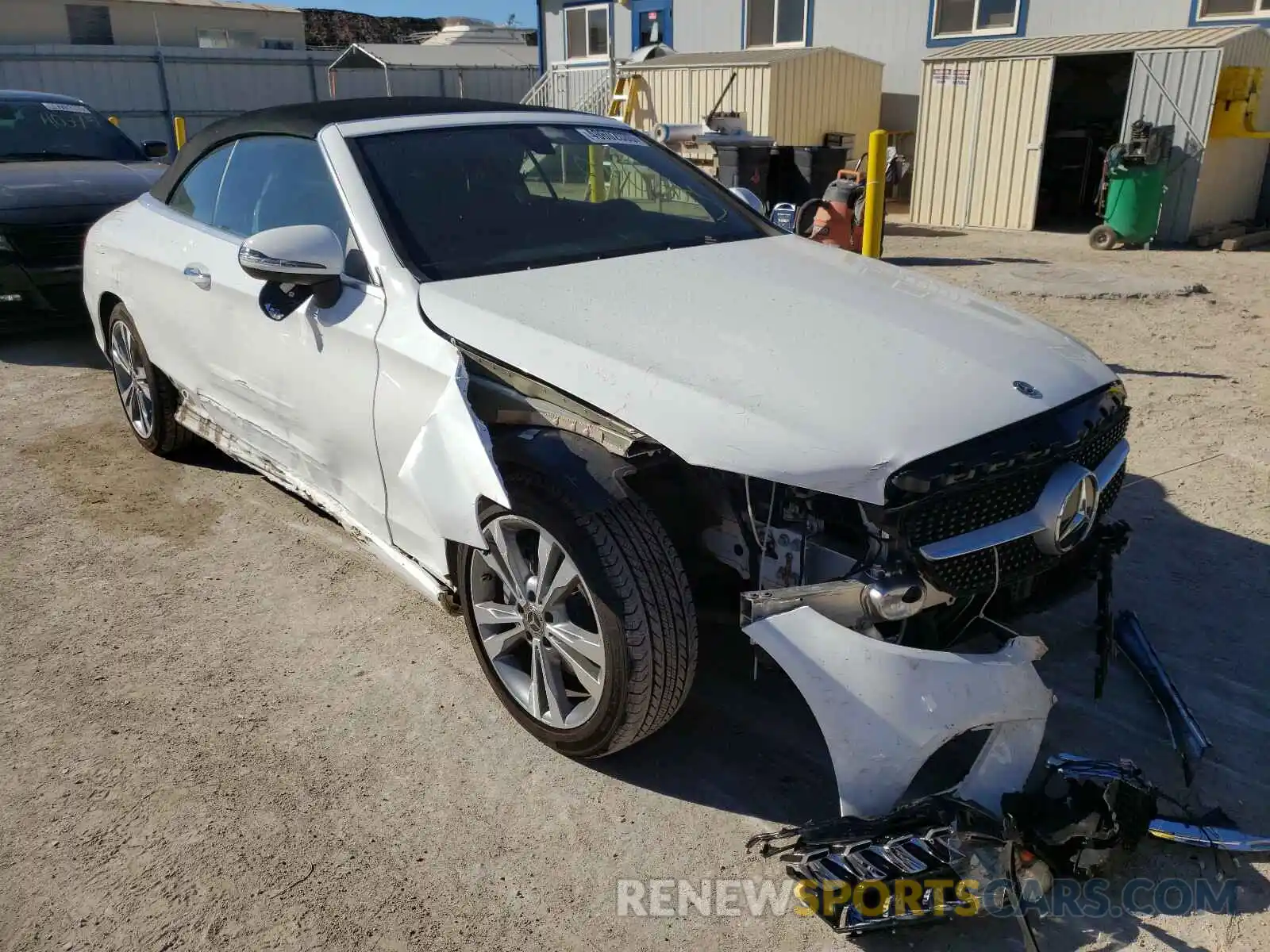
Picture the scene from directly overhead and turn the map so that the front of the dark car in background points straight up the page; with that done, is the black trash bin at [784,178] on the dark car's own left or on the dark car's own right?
on the dark car's own left

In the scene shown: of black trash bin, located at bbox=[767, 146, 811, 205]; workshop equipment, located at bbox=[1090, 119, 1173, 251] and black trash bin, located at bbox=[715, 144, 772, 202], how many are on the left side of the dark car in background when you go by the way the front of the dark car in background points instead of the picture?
3

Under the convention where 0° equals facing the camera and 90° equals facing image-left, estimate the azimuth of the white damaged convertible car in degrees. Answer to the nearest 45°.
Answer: approximately 315°

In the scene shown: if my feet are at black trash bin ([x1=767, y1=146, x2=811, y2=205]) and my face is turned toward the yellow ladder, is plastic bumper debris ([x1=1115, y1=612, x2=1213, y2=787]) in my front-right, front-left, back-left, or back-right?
back-left

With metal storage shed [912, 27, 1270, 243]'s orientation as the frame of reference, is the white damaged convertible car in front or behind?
in front

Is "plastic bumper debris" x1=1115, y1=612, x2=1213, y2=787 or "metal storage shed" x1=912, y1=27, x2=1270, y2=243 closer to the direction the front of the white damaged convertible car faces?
the plastic bumper debris

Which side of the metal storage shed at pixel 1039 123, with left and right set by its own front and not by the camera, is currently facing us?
front

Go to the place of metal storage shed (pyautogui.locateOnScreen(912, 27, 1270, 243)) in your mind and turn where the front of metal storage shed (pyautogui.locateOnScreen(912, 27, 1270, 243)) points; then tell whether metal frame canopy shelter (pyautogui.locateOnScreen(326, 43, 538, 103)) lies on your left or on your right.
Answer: on your right

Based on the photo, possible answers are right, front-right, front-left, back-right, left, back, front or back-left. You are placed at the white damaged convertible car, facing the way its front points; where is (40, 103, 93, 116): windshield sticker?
back

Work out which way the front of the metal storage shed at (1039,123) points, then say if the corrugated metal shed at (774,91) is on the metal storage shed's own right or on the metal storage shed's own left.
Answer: on the metal storage shed's own right

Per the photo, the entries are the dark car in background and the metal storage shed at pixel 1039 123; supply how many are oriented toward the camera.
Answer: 2

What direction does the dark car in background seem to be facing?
toward the camera

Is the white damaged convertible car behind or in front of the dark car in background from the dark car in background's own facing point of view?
in front

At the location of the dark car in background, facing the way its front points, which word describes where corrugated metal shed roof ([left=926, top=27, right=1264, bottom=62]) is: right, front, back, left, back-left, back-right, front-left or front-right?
left

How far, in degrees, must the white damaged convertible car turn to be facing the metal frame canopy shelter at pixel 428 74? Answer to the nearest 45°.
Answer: approximately 135° to its left
